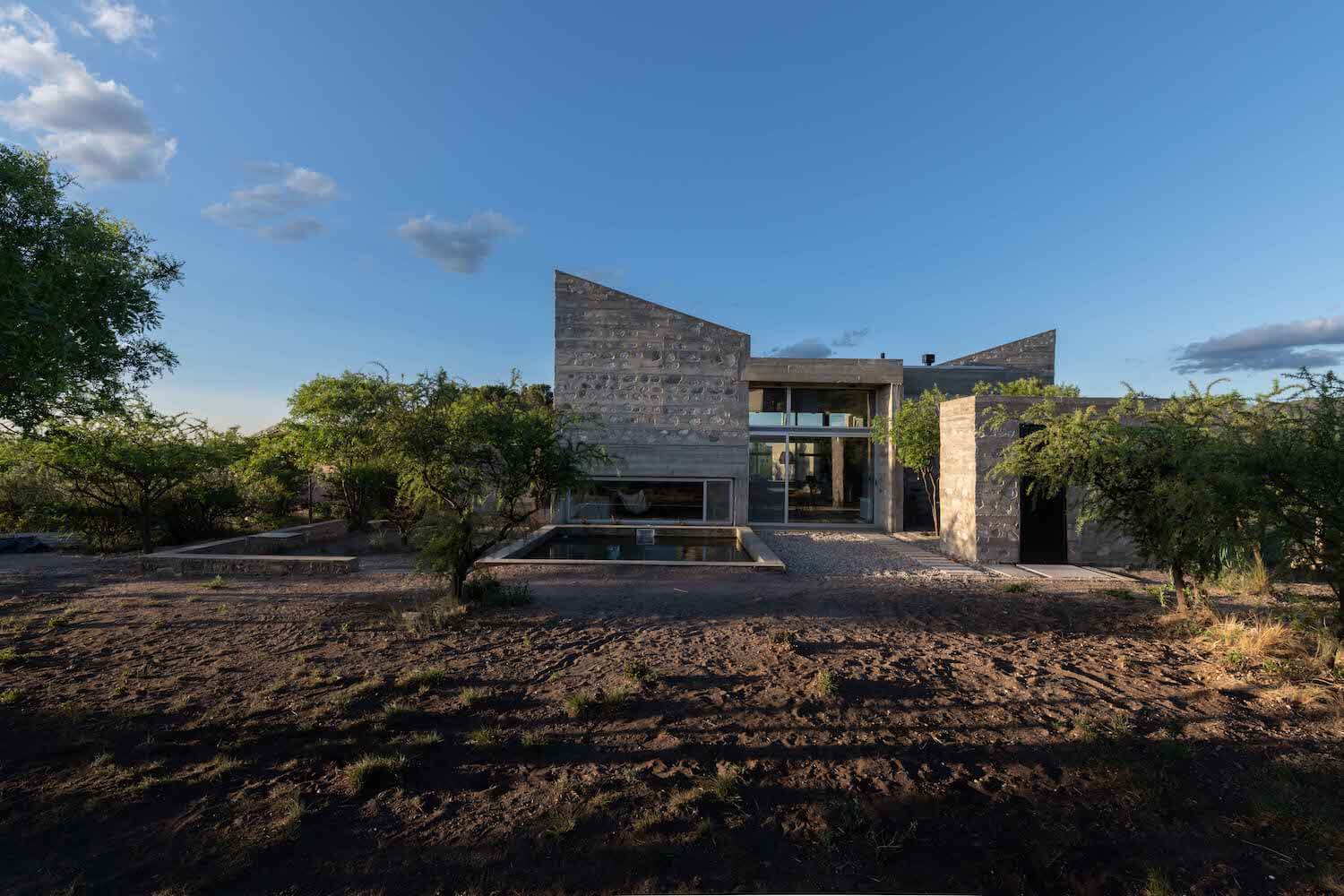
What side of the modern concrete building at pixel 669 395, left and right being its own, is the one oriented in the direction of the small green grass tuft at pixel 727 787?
front

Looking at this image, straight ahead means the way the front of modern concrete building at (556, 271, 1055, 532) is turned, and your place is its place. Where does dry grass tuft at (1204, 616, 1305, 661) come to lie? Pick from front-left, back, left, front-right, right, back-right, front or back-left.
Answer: front-left

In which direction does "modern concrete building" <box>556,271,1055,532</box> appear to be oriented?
toward the camera

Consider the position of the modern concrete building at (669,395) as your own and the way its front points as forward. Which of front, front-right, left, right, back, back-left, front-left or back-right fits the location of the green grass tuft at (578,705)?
front

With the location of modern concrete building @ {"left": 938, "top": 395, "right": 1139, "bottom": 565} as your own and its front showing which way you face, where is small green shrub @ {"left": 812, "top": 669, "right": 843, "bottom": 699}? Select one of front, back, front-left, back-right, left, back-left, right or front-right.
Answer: front

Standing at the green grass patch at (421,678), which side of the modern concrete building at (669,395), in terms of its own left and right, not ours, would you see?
front

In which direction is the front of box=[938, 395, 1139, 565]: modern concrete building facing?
toward the camera

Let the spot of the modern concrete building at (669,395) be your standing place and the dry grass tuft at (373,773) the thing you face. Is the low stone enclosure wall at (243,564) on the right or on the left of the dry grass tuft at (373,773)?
right

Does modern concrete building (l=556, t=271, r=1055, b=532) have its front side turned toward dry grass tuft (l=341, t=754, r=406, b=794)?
yes

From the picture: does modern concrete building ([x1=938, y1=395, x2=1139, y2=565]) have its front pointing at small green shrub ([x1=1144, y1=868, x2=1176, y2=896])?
yes

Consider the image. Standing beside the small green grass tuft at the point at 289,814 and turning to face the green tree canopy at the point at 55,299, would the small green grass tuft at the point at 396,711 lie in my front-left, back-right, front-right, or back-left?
front-right

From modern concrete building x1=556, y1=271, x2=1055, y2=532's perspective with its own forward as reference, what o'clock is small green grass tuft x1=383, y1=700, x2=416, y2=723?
The small green grass tuft is roughly at 12 o'clock from the modern concrete building.

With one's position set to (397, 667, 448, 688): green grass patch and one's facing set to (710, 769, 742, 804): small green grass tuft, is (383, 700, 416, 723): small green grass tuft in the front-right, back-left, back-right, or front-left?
front-right

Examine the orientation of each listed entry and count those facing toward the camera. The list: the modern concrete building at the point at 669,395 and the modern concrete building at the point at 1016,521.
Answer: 2

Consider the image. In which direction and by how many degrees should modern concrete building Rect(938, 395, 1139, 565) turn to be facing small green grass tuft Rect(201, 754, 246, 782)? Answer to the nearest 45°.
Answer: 0° — it already faces it

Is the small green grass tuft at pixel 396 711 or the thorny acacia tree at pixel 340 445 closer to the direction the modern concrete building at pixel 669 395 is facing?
the small green grass tuft

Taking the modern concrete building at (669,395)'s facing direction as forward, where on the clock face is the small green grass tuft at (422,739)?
The small green grass tuft is roughly at 12 o'clock from the modern concrete building.
